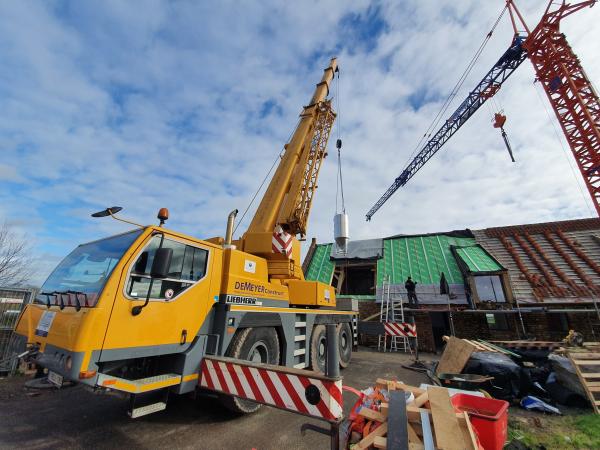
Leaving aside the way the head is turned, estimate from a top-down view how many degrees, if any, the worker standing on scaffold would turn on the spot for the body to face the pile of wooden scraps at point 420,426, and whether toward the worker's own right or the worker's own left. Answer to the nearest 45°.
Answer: approximately 180°

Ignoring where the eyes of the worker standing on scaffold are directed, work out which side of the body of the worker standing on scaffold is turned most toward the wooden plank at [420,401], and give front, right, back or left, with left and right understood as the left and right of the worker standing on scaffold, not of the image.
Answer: back

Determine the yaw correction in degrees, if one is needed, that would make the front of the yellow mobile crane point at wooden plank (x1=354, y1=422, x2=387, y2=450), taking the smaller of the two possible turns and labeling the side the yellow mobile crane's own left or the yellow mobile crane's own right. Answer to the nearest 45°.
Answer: approximately 90° to the yellow mobile crane's own left

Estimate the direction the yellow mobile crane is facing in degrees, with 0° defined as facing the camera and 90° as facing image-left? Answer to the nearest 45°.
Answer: approximately 45°

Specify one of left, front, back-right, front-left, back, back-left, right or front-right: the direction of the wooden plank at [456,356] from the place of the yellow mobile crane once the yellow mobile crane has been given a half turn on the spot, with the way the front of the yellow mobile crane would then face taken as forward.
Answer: front-right

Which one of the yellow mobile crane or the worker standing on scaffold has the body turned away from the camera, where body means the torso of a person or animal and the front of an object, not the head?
the worker standing on scaffold

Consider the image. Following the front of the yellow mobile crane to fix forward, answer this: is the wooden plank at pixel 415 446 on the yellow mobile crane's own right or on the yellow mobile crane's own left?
on the yellow mobile crane's own left

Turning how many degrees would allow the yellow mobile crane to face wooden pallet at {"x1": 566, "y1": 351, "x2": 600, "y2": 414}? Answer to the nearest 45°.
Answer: approximately 135° to its left

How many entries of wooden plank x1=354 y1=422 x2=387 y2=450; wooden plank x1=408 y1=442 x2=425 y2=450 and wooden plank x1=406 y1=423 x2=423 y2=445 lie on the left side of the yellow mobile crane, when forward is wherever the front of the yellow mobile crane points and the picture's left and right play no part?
3

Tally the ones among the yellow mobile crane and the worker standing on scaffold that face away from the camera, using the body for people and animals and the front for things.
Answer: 1

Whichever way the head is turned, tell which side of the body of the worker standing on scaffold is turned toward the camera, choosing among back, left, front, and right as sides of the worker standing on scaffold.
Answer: back

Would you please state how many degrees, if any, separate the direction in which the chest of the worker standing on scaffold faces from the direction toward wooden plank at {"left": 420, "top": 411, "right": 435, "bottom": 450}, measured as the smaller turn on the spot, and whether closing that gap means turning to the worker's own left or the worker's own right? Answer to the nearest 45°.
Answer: approximately 180°

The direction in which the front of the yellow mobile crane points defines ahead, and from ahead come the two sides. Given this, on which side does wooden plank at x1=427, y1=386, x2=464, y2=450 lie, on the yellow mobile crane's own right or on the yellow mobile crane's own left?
on the yellow mobile crane's own left
